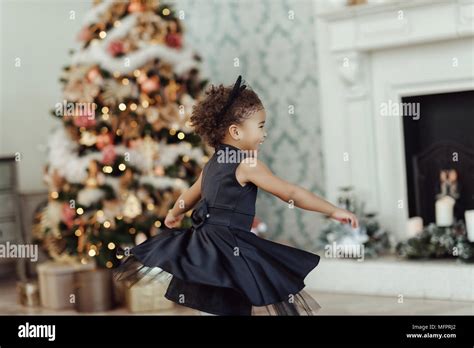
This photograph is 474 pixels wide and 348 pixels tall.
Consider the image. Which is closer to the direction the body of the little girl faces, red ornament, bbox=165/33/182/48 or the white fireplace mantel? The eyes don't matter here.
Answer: the white fireplace mantel

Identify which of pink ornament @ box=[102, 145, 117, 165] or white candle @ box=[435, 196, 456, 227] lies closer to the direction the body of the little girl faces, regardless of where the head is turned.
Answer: the white candle

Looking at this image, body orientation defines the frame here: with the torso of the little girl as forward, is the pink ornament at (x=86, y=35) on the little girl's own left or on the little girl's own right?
on the little girl's own left

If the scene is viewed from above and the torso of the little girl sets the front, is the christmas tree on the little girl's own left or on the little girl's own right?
on the little girl's own left

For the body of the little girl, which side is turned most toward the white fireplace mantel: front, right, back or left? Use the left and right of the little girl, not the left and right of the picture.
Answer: front

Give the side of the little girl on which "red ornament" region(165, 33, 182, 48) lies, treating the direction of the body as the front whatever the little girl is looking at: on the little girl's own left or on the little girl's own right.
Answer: on the little girl's own left

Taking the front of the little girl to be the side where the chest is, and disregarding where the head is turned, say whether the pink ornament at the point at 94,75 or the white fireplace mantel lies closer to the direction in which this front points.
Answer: the white fireplace mantel

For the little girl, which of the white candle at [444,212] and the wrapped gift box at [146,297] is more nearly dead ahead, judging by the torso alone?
the white candle

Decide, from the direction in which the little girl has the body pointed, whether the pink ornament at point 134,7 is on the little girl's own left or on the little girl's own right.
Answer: on the little girl's own left

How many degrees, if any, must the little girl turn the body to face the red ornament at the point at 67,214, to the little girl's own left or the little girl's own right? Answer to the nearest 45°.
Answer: approximately 90° to the little girl's own left

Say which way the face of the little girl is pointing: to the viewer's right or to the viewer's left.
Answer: to the viewer's right

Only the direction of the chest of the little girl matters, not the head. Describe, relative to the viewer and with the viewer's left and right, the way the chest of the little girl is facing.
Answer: facing away from the viewer and to the right of the viewer

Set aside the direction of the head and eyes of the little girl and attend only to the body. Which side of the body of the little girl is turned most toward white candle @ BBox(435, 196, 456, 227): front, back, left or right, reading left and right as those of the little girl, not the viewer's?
front

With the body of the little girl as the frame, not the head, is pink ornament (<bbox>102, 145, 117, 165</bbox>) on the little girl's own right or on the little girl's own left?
on the little girl's own left
